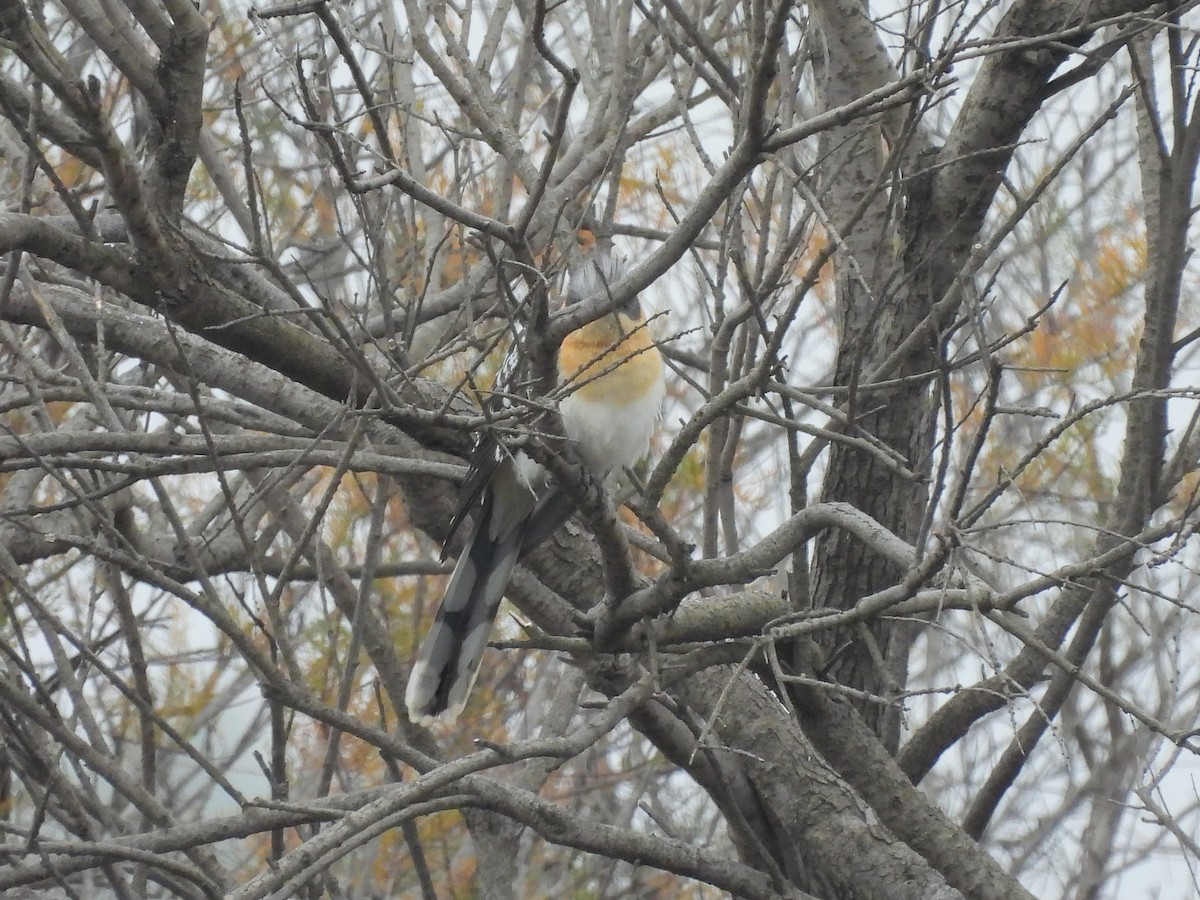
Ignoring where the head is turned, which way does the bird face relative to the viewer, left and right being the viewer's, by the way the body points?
facing the viewer and to the right of the viewer
